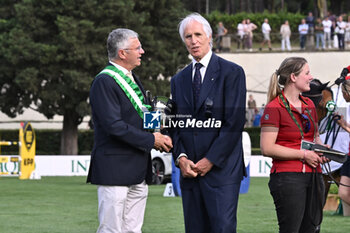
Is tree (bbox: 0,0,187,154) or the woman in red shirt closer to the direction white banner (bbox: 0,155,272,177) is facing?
the woman in red shirt

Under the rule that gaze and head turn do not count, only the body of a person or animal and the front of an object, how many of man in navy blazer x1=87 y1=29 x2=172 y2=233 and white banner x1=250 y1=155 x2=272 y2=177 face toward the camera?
1

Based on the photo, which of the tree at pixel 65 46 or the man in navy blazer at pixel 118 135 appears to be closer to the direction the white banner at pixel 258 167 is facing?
the man in navy blazer

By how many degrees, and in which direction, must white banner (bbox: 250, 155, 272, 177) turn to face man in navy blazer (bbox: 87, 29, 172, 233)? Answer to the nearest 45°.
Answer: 0° — it already faces them

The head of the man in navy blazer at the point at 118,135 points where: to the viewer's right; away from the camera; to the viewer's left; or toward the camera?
to the viewer's right

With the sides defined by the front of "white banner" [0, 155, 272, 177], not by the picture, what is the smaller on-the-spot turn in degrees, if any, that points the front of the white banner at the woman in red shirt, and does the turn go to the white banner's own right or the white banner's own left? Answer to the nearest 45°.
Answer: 0° — it already faces them

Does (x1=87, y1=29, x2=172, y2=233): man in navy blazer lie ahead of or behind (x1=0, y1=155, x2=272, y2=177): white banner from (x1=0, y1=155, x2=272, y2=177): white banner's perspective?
ahead

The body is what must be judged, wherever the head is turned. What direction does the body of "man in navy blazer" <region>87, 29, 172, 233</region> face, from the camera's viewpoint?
to the viewer's right

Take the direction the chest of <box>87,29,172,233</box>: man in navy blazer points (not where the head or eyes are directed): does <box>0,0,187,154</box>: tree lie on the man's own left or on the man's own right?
on the man's own left
